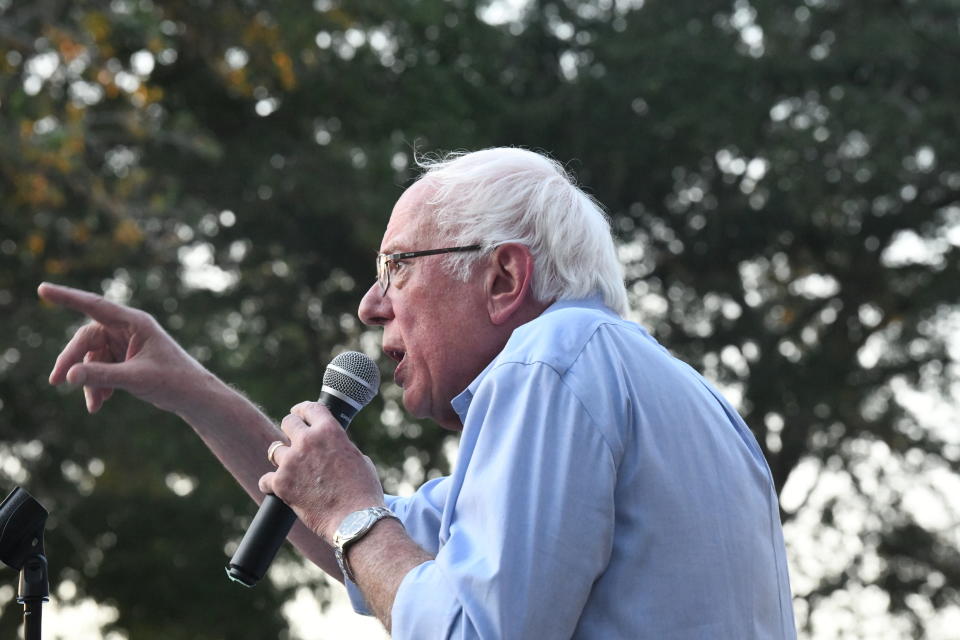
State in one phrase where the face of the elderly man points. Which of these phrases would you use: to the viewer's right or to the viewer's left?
to the viewer's left

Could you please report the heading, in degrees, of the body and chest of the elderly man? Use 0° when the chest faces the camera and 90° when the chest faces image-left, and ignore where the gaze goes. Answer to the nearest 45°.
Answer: approximately 90°
